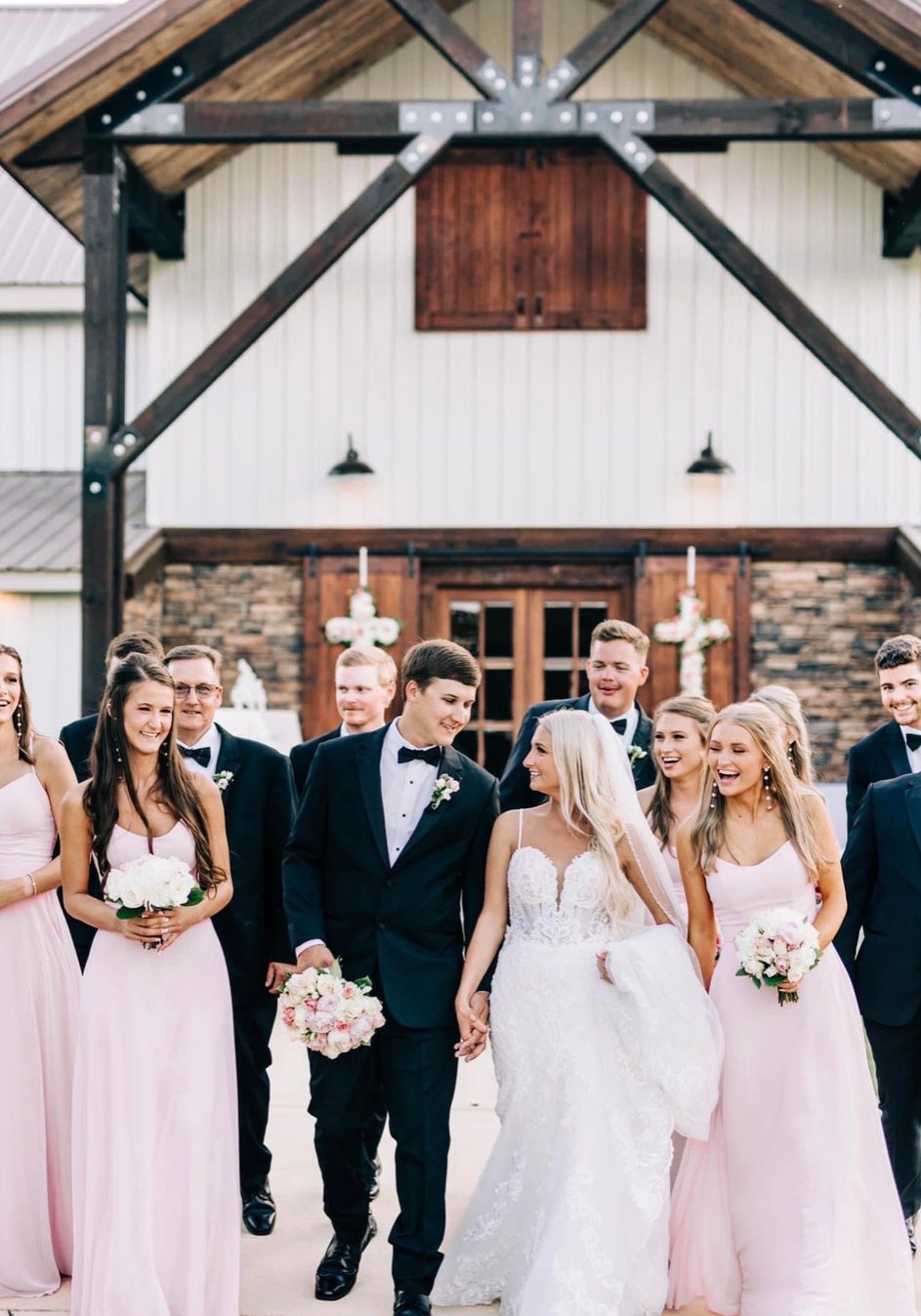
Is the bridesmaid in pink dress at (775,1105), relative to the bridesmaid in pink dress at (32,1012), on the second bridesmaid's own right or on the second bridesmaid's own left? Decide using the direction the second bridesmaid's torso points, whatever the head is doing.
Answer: on the second bridesmaid's own left

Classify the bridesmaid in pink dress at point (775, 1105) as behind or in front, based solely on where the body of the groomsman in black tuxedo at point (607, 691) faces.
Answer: in front

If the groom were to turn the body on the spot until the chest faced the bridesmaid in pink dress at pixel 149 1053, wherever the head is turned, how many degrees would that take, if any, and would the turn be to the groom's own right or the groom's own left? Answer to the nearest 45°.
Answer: approximately 45° to the groom's own right

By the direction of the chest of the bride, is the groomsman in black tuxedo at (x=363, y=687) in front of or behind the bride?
behind

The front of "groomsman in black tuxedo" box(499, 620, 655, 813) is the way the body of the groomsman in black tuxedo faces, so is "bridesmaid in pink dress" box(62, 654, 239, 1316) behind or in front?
in front

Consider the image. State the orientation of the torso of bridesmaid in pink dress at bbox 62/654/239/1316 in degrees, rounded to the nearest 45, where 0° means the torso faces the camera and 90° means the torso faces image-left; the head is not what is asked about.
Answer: approximately 0°

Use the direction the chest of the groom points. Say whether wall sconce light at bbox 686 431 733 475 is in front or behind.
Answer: behind

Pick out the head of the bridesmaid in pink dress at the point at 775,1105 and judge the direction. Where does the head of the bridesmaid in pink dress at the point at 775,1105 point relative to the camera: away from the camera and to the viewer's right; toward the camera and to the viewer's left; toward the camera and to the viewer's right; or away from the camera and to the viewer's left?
toward the camera and to the viewer's left

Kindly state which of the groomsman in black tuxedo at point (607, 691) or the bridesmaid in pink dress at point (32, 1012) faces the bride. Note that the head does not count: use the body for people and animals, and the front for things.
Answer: the groomsman in black tuxedo

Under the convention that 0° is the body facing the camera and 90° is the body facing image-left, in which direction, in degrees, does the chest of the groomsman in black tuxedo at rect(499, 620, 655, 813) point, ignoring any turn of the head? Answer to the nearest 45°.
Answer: approximately 0°

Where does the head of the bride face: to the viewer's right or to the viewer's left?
to the viewer's left
